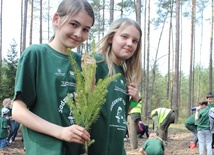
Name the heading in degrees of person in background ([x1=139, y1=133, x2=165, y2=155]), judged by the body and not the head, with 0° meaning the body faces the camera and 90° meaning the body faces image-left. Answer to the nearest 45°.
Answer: approximately 180°

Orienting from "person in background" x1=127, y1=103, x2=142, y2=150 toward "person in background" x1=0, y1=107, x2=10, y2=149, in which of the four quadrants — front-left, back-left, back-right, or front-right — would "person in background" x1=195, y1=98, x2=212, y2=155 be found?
back-left

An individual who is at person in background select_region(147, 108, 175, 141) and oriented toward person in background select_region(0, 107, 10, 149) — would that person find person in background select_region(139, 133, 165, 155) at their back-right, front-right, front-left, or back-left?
front-left

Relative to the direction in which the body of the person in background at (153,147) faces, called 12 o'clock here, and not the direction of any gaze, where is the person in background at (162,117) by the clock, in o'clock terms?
the person in background at (162,117) is roughly at 12 o'clock from the person in background at (153,147).
